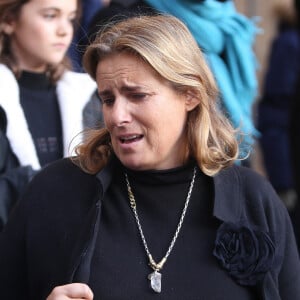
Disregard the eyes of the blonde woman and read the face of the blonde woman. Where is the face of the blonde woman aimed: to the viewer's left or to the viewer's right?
to the viewer's left

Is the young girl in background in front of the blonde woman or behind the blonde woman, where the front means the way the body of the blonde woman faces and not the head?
behind

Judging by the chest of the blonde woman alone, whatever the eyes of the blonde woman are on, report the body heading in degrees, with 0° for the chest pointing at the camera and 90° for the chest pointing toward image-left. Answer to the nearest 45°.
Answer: approximately 0°

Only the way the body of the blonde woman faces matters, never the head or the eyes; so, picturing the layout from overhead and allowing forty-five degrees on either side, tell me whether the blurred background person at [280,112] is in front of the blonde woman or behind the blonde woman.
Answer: behind
